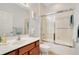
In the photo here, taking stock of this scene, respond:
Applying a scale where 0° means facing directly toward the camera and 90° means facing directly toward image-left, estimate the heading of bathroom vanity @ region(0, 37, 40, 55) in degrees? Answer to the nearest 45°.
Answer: approximately 315°
